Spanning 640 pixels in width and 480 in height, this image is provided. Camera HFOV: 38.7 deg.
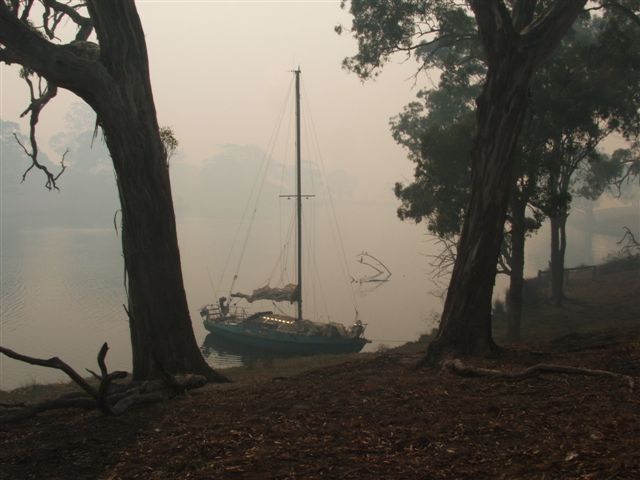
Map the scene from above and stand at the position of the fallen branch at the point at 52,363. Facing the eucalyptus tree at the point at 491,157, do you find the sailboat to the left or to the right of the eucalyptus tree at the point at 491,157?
left

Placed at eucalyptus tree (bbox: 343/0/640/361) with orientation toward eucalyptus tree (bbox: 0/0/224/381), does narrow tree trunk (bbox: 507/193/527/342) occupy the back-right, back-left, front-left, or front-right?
back-right

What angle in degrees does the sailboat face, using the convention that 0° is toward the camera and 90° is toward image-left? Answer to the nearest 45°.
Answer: approximately 315°

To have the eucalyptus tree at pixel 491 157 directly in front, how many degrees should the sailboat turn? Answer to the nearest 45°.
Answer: approximately 45° to its right

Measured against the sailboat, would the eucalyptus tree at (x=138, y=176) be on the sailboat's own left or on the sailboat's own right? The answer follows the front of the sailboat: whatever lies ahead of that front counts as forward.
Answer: on the sailboat's own right
